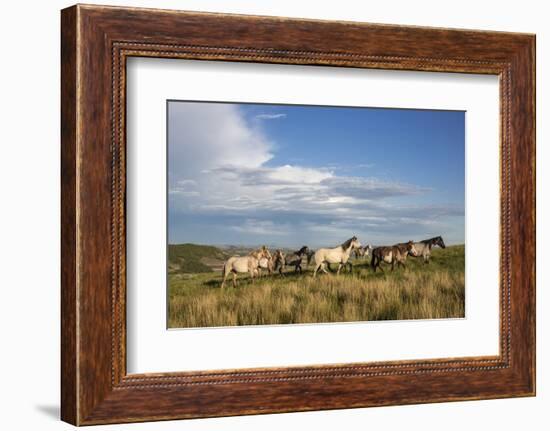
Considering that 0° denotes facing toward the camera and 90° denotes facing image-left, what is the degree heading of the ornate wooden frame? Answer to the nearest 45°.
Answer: approximately 315°
